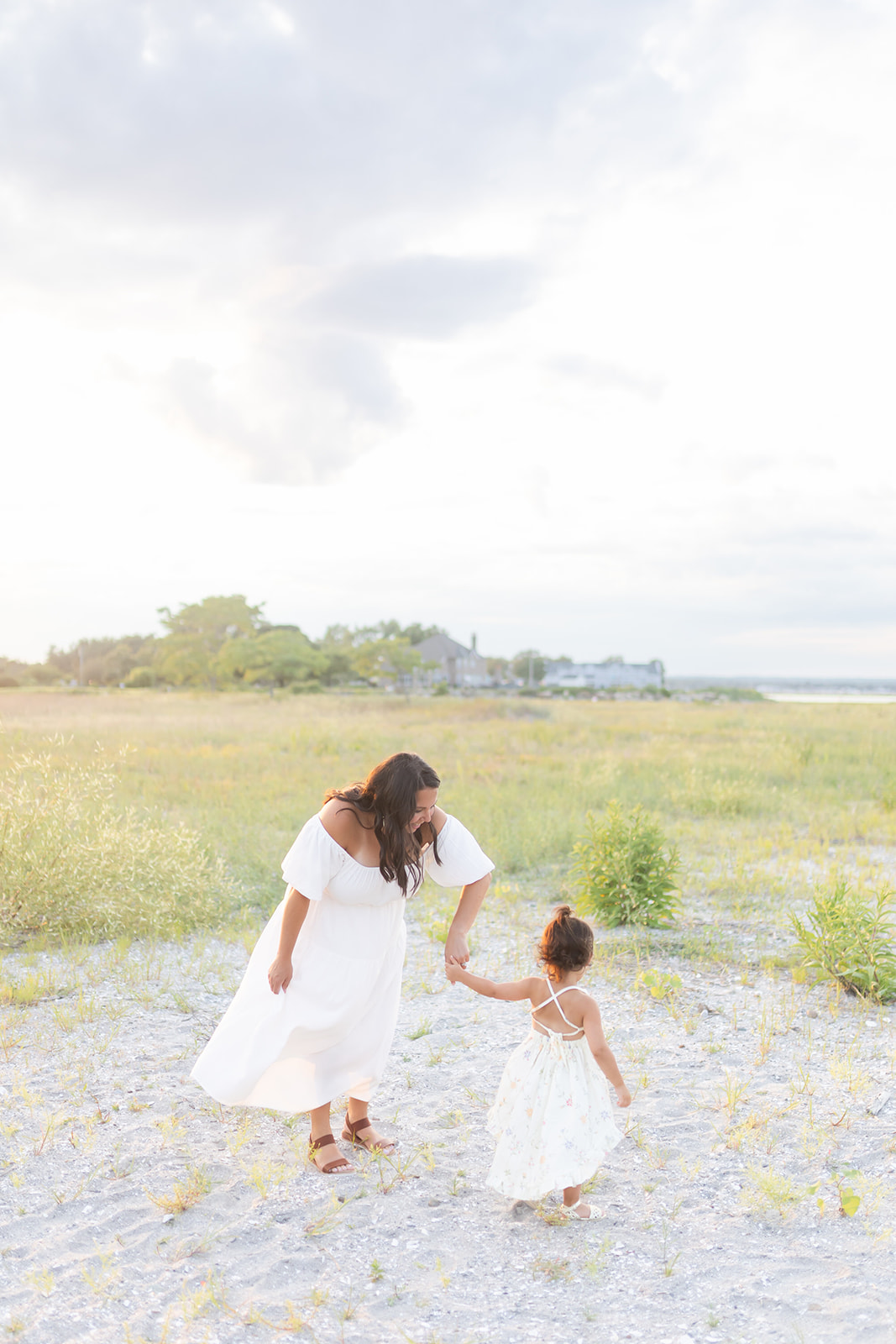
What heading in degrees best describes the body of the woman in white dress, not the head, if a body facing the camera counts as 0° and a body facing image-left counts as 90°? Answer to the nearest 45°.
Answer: approximately 315°

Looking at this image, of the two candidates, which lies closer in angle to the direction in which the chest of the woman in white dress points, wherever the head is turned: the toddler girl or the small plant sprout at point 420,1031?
the toddler girl

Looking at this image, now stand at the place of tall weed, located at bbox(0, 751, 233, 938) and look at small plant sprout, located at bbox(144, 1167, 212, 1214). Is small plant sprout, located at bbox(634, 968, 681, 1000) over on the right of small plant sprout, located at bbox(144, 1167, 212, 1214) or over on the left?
left

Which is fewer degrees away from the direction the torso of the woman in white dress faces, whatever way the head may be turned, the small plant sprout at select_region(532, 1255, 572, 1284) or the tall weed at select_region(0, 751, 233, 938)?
the small plant sprout

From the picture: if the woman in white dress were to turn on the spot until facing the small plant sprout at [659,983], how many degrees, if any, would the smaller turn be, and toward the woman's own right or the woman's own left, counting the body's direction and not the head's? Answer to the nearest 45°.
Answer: approximately 90° to the woman's own left

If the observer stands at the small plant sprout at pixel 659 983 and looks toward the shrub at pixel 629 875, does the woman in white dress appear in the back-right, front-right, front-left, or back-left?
back-left

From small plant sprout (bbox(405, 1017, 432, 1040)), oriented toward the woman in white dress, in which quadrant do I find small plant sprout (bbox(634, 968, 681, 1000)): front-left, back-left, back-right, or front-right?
back-left

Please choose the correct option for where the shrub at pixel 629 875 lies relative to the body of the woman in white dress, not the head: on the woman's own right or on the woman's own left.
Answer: on the woman's own left

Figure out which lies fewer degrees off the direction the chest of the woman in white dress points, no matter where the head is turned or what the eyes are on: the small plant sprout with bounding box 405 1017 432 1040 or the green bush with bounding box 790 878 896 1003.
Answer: the green bush

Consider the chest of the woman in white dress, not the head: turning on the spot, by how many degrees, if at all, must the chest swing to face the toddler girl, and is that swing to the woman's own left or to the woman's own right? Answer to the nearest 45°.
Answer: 0° — they already face them

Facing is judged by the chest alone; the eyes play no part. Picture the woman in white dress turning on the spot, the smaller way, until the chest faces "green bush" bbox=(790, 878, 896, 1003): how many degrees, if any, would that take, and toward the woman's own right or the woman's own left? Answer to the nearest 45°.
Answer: approximately 90° to the woman's own left

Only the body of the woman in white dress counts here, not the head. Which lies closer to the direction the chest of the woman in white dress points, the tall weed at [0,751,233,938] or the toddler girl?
the toddler girl

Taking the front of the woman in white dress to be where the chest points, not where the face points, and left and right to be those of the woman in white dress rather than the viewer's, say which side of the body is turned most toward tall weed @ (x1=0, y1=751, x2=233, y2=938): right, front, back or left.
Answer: back

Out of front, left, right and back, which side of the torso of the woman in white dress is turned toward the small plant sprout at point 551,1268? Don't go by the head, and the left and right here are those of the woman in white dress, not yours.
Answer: front
